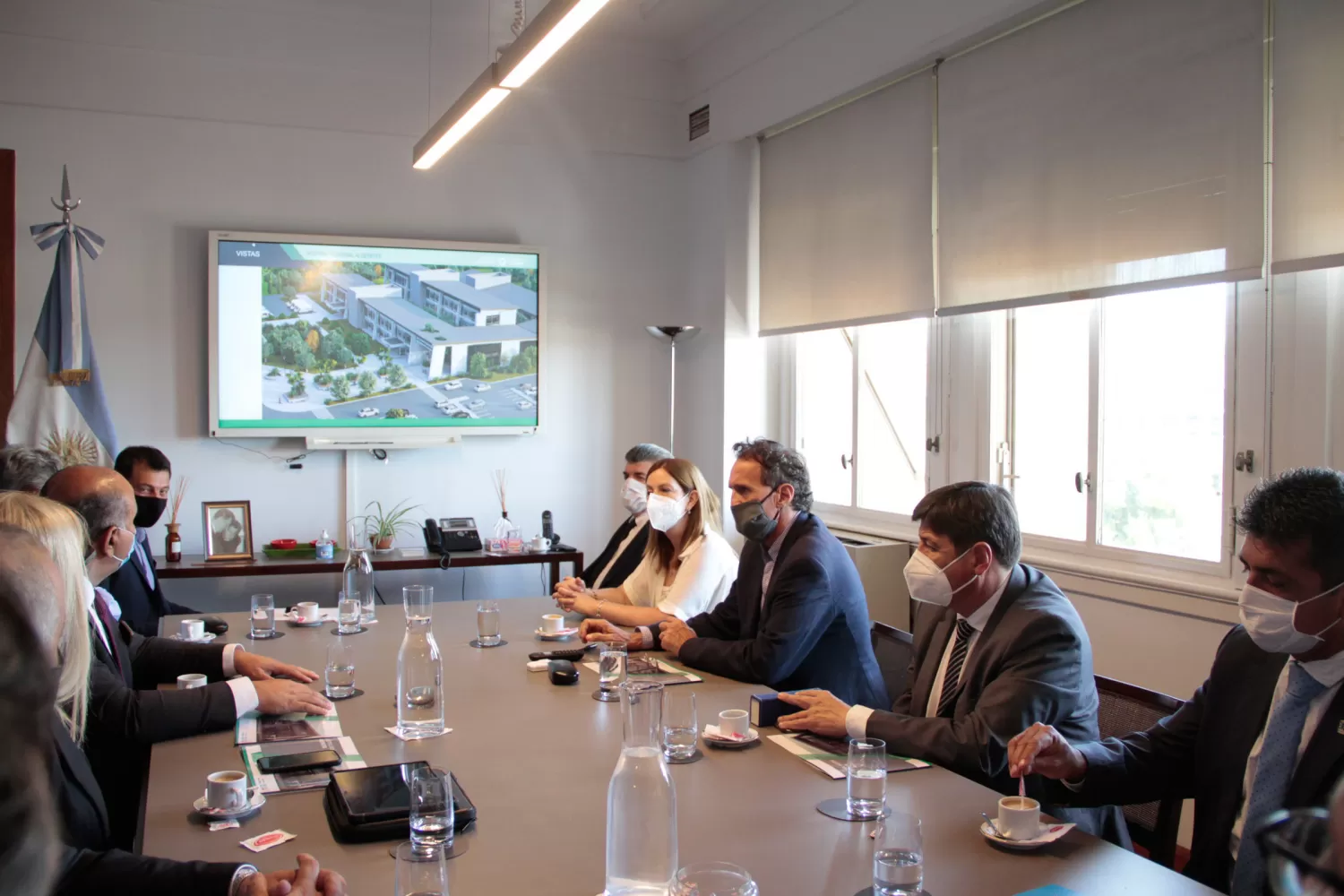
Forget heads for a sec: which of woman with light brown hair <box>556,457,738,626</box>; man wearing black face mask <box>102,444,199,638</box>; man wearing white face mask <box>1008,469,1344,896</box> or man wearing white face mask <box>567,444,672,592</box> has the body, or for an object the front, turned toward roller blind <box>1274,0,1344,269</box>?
the man wearing black face mask

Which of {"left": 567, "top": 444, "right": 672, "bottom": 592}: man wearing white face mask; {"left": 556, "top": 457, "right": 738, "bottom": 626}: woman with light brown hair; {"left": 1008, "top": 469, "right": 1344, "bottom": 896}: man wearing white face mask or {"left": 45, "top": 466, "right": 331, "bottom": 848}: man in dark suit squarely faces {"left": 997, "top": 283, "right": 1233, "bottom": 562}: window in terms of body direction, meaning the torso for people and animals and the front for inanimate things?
the man in dark suit

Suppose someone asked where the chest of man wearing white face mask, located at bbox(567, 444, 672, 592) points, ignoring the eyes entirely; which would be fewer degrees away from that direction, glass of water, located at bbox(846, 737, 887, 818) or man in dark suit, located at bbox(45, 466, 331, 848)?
the man in dark suit

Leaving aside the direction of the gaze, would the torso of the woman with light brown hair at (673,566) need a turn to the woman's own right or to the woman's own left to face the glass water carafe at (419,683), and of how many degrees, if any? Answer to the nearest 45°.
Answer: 0° — they already face it

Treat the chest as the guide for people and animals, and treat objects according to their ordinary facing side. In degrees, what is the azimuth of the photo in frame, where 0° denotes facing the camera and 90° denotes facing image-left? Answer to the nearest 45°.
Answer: approximately 0°

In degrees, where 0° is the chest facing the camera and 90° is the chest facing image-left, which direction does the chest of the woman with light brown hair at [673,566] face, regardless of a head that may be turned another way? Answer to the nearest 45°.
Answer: approximately 45°

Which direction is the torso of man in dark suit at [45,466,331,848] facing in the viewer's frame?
to the viewer's right

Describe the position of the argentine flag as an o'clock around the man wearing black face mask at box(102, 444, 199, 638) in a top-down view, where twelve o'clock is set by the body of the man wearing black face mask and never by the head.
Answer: The argentine flag is roughly at 7 o'clock from the man wearing black face mask.

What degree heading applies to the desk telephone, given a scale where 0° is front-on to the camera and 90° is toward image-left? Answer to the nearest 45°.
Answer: approximately 0°

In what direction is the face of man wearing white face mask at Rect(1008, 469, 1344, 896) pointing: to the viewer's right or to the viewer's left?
to the viewer's left

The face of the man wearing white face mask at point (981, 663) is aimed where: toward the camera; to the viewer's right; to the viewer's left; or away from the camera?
to the viewer's left
